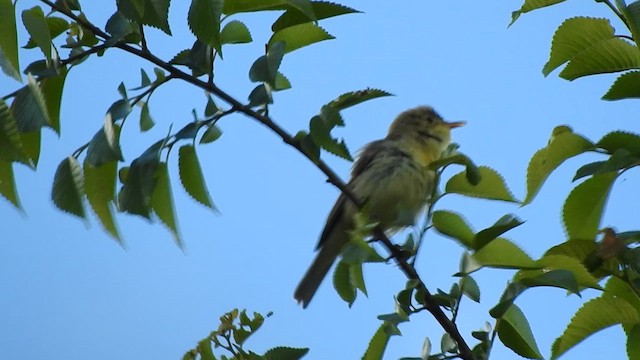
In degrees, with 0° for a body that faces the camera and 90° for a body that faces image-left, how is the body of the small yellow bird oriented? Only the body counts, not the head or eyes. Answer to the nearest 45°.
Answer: approximately 270°
